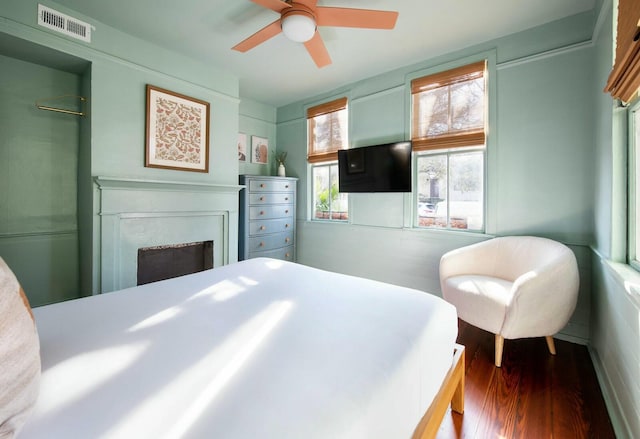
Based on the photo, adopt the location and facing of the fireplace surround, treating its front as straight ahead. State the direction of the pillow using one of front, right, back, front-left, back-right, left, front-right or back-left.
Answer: front-right

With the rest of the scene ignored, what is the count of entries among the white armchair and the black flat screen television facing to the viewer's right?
0

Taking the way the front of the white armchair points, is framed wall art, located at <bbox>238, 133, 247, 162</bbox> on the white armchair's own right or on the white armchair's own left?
on the white armchair's own right

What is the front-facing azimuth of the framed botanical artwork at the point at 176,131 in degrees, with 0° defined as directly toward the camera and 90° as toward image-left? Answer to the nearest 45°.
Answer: approximately 315°

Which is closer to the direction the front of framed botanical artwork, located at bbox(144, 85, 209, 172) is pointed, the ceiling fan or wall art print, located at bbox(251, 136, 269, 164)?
the ceiling fan

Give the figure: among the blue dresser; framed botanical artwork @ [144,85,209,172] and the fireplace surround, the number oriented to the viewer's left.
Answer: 0

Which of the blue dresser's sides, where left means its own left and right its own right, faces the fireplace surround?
right

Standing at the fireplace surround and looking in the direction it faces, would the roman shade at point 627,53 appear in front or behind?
in front

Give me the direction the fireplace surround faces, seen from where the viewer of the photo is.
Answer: facing the viewer and to the right of the viewer

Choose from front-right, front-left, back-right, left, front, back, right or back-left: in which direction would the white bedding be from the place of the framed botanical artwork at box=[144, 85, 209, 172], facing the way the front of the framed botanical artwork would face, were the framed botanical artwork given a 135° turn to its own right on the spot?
left

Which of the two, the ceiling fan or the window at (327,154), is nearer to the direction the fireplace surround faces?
the ceiling fan

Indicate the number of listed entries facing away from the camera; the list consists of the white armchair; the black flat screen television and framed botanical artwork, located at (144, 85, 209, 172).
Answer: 0

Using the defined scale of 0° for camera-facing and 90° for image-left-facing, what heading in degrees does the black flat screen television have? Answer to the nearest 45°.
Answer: approximately 45°
